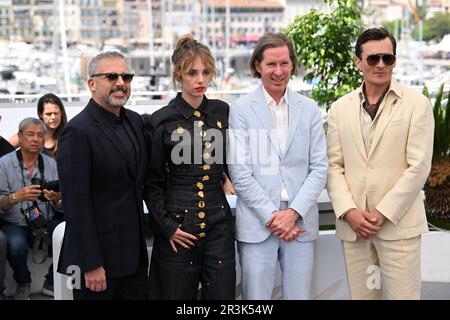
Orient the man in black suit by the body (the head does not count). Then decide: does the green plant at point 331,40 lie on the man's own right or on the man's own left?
on the man's own left

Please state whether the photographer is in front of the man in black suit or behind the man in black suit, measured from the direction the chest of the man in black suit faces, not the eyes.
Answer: behind

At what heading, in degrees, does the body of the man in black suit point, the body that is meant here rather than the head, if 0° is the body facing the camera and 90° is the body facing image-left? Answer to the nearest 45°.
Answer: approximately 315°

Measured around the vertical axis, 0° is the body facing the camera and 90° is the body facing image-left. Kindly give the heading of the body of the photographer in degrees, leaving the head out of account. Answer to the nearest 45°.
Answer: approximately 315°

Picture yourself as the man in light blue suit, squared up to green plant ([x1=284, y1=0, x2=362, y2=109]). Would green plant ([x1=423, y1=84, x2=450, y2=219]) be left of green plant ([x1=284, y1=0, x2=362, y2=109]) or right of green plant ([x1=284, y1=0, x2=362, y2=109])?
right

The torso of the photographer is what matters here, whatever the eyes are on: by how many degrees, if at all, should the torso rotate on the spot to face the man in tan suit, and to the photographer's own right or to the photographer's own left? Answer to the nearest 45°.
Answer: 0° — they already face them
